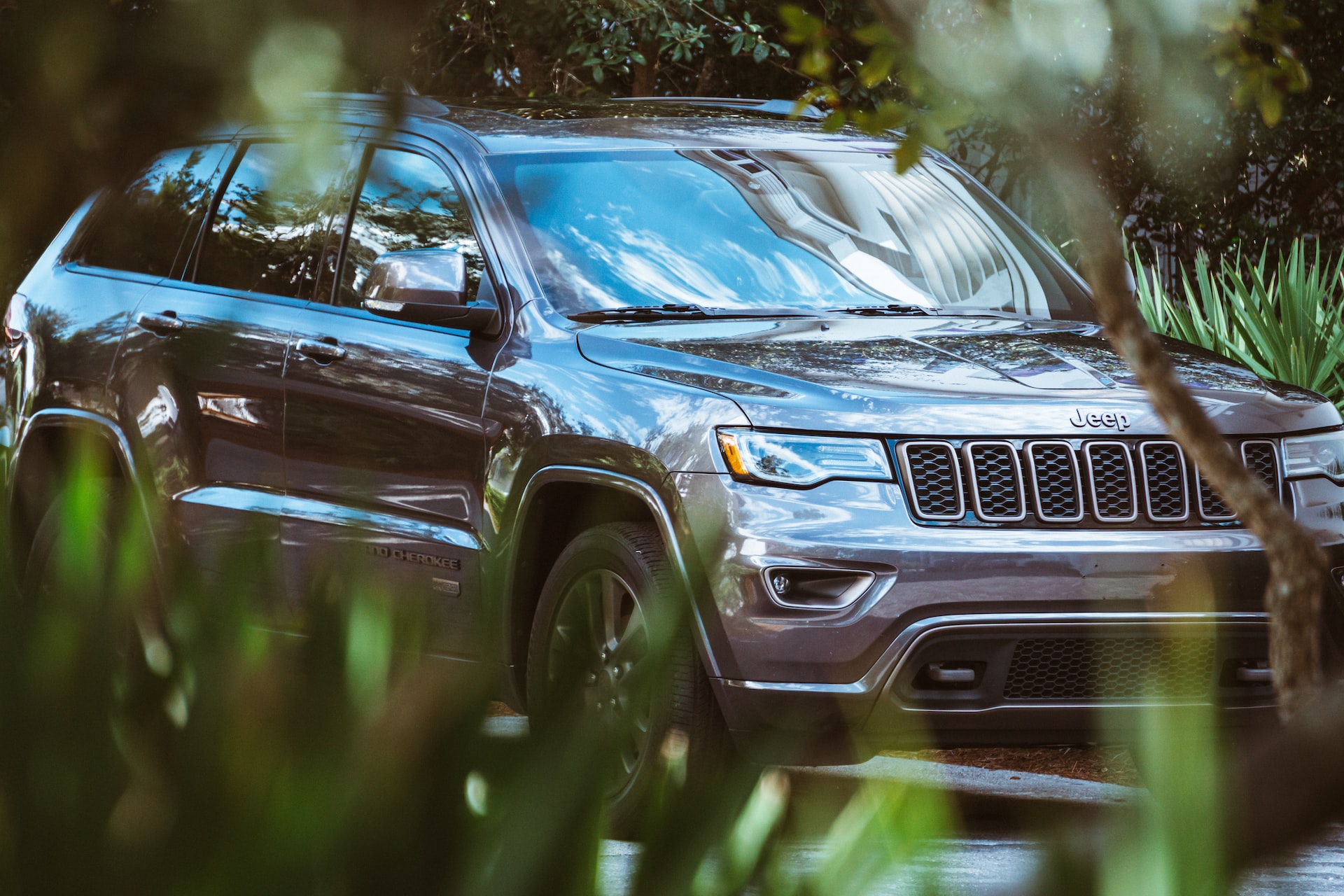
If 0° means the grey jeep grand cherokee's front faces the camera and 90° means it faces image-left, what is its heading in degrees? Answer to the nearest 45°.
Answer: approximately 315°

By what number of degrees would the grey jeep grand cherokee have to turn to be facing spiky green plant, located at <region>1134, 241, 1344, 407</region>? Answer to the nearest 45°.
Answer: approximately 90° to its left
